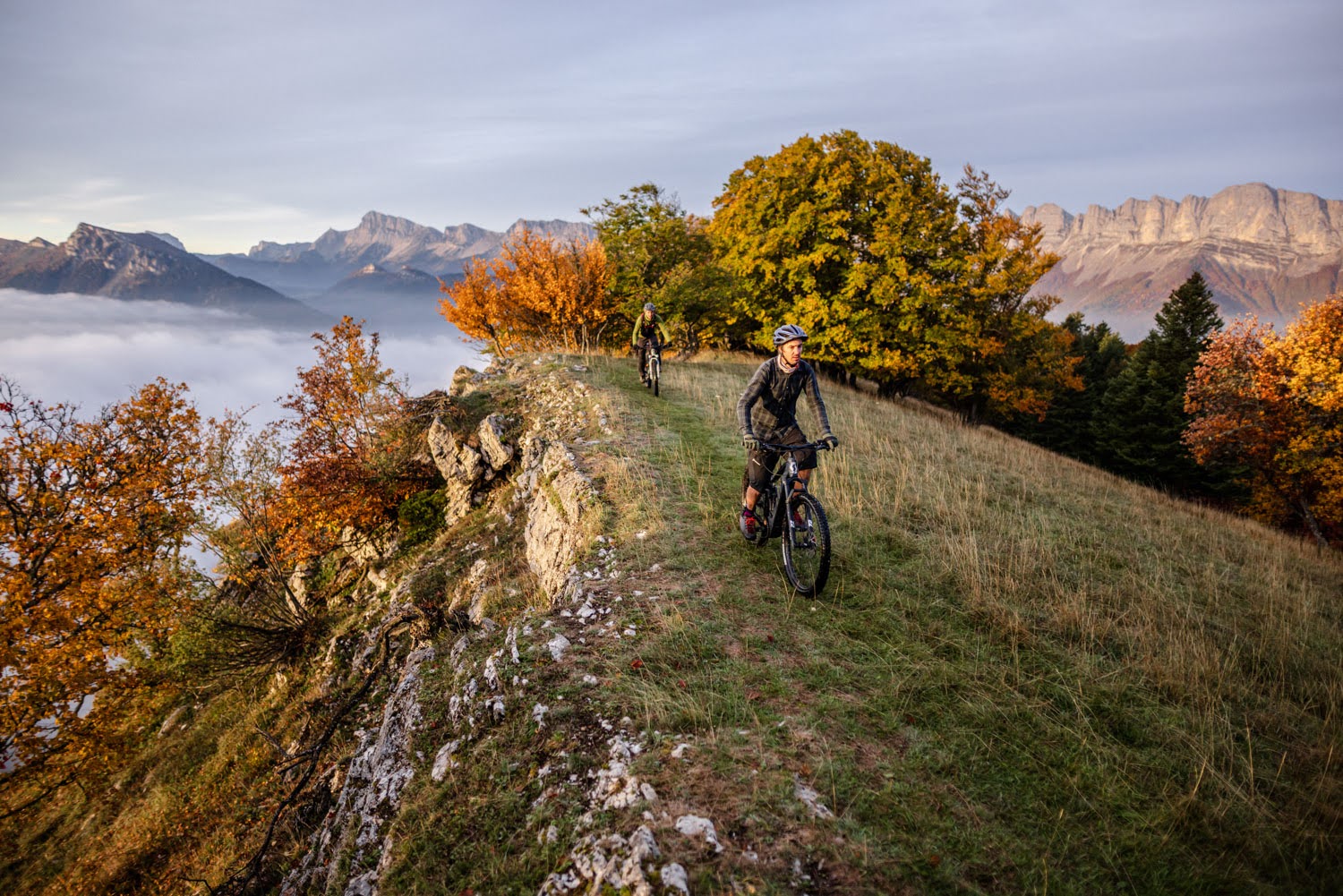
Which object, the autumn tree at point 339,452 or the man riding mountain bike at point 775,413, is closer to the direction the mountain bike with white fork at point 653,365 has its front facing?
the man riding mountain bike

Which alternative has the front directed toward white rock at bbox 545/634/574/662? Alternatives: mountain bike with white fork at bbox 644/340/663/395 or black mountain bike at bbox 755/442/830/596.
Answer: mountain bike with white fork at bbox 644/340/663/395

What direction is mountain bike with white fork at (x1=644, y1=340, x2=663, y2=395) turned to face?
toward the camera

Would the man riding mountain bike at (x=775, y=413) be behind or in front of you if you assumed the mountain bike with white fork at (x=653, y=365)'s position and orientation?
in front

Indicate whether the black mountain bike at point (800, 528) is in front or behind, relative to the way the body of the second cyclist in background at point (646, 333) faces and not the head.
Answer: in front

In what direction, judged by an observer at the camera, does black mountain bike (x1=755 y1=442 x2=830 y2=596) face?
facing the viewer and to the right of the viewer

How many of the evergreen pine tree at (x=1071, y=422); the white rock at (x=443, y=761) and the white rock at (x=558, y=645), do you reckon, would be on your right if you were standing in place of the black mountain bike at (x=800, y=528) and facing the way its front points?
2

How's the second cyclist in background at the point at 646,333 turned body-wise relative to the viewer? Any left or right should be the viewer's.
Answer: facing the viewer

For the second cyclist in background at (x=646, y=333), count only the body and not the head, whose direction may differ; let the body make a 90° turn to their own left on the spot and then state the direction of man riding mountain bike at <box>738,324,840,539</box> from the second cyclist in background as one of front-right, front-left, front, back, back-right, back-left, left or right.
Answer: right

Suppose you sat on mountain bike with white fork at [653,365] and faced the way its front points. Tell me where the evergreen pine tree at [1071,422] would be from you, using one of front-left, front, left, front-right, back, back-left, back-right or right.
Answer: back-left

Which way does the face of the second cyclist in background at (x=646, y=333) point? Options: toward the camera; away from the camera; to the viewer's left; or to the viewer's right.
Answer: toward the camera

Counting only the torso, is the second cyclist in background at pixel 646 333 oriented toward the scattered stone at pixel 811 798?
yes

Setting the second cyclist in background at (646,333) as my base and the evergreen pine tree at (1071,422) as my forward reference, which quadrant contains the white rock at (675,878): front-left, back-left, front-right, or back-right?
back-right
